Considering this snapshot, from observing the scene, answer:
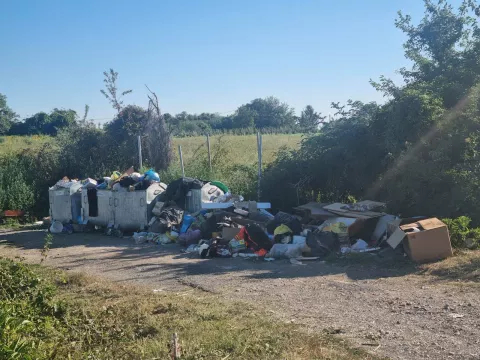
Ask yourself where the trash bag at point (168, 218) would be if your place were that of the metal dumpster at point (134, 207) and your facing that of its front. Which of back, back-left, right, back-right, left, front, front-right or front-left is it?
front-left

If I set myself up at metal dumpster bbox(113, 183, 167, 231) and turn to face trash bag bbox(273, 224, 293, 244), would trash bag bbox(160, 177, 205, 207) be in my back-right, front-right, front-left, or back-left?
front-left

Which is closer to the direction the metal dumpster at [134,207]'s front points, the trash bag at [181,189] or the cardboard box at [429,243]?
the cardboard box

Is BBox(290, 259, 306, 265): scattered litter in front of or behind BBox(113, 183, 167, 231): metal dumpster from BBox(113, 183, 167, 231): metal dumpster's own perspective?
in front

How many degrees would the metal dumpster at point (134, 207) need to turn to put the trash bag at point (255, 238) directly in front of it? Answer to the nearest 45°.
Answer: approximately 45° to its left

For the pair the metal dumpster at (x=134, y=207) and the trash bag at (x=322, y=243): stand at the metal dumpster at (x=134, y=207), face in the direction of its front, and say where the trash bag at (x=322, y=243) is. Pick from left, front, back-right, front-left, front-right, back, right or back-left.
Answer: front-left

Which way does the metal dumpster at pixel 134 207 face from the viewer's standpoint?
toward the camera

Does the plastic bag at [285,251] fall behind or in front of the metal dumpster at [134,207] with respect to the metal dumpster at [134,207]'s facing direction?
in front

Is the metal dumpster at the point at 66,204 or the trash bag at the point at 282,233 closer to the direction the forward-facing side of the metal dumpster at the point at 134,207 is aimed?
the trash bag

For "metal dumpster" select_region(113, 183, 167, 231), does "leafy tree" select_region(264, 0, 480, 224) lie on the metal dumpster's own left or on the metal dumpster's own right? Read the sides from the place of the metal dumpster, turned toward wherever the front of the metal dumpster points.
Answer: on the metal dumpster's own left

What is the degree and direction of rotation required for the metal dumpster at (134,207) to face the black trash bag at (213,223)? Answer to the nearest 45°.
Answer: approximately 45° to its left

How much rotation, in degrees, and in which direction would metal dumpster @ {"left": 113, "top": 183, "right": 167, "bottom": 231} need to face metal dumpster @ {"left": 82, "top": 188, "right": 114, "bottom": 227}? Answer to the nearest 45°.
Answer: approximately 135° to its right

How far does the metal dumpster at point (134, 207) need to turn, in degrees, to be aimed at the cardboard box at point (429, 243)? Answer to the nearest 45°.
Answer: approximately 45° to its left

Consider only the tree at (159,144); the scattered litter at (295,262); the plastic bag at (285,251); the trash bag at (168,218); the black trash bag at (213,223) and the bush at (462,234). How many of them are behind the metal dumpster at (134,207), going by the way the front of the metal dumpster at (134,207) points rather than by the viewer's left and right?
1
